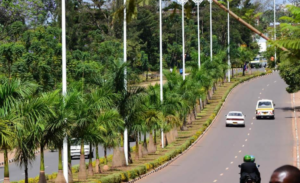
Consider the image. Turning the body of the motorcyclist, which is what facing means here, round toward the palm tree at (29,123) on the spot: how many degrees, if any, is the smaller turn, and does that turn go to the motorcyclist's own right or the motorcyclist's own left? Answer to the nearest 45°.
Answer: approximately 45° to the motorcyclist's own left

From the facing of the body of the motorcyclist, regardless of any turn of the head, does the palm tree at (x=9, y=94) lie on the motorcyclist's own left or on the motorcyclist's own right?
on the motorcyclist's own left

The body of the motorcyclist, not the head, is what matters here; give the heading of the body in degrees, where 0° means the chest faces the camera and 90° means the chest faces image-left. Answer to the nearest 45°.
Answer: approximately 180°
